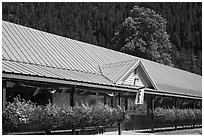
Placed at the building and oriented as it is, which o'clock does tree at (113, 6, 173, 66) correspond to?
The tree is roughly at 8 o'clock from the building.

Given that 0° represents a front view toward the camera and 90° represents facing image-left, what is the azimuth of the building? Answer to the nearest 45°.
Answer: approximately 315°

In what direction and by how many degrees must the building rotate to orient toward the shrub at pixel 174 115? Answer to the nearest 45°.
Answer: approximately 90° to its left

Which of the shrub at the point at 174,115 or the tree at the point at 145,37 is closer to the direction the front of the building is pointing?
the shrub
